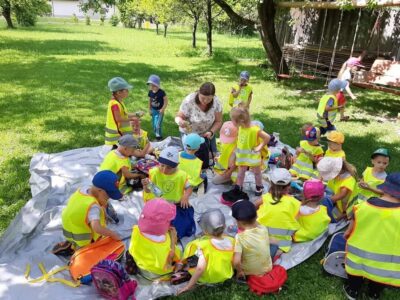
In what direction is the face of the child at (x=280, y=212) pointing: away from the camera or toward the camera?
away from the camera

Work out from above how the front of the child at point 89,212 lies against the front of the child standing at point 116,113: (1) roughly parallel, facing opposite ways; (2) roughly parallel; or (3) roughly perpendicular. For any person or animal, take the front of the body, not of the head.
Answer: roughly parallel

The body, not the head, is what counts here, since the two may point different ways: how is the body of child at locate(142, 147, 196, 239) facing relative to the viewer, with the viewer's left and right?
facing the viewer

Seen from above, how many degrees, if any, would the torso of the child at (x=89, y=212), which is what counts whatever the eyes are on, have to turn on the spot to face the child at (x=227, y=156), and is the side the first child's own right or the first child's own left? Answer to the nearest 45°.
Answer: approximately 45° to the first child's own left

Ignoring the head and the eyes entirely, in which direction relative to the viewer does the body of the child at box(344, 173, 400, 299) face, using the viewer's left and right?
facing away from the viewer

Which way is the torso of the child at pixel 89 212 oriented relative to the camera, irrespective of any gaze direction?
to the viewer's right

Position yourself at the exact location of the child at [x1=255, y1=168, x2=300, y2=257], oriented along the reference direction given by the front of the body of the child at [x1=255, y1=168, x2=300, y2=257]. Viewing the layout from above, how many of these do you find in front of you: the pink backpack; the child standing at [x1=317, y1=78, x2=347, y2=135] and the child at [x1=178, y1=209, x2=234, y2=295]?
1

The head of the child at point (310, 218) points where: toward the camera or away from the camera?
away from the camera

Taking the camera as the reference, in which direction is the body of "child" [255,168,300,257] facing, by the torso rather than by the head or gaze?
away from the camera

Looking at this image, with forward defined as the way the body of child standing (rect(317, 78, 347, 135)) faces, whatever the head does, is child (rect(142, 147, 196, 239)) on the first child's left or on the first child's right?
on the first child's right

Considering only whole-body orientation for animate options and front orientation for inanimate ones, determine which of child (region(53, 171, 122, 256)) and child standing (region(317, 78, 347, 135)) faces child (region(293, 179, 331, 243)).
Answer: child (region(53, 171, 122, 256))

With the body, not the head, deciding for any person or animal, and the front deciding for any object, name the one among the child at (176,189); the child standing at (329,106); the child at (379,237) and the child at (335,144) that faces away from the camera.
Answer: the child at (379,237)

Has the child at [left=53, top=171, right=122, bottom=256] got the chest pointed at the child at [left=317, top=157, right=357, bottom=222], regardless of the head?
yes
